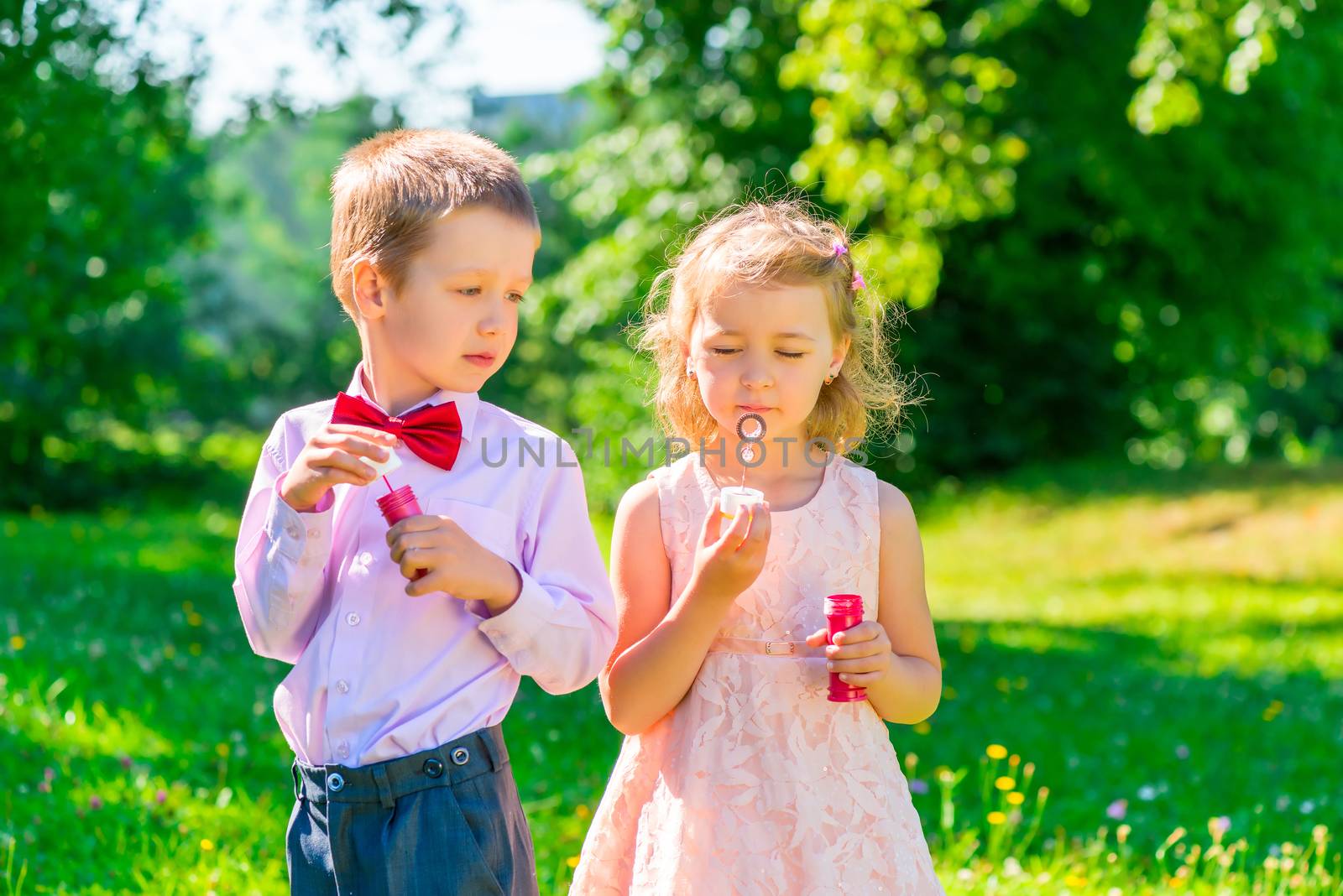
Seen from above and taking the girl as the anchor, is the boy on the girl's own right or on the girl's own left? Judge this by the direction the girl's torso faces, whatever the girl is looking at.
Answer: on the girl's own right

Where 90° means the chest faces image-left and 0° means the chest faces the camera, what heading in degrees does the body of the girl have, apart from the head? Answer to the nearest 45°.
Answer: approximately 0°

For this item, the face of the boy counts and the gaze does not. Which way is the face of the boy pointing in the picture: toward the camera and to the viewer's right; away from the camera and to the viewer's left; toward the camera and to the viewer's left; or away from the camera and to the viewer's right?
toward the camera and to the viewer's right
